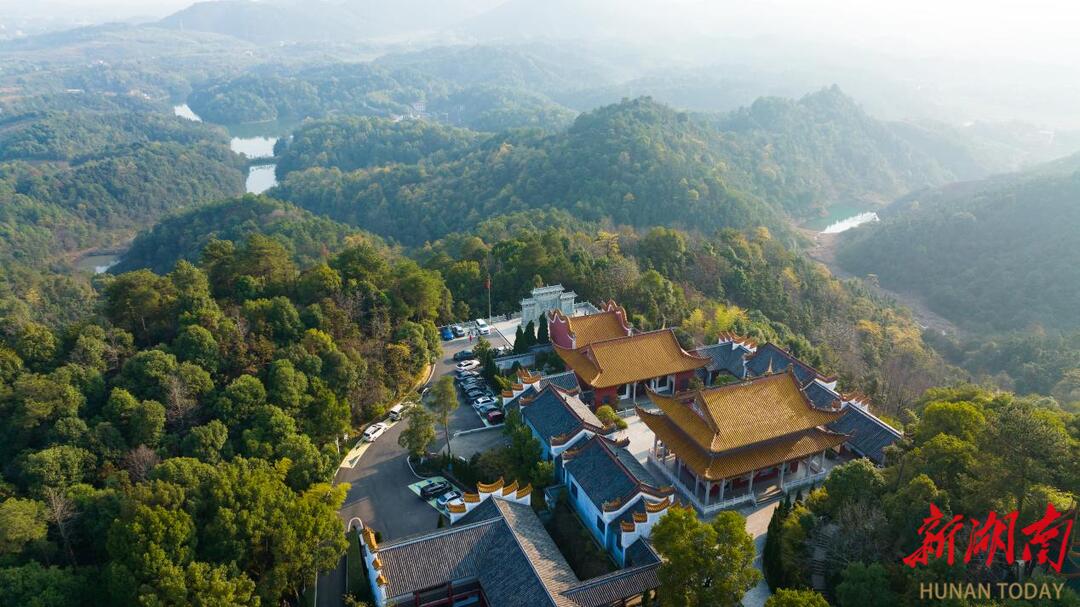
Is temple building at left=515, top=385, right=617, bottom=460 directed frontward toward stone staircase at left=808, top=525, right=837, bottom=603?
no

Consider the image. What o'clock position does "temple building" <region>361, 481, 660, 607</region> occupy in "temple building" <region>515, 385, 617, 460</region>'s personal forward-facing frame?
"temple building" <region>361, 481, 660, 607</region> is roughly at 5 o'clock from "temple building" <region>515, 385, 617, 460</region>.

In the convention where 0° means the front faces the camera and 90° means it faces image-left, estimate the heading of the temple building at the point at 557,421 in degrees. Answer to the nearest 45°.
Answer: approximately 225°

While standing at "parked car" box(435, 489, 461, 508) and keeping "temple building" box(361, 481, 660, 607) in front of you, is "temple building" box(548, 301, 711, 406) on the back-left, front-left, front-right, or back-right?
back-left

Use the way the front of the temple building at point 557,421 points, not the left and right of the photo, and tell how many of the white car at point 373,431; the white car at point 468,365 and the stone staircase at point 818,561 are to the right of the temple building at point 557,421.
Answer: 1

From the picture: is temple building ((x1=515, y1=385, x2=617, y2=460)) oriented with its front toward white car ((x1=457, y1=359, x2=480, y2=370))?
no

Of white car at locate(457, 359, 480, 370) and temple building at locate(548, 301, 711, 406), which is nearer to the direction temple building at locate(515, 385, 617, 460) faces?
the temple building

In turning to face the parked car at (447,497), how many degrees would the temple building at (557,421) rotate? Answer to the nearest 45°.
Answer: approximately 180°

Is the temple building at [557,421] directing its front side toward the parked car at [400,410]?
no

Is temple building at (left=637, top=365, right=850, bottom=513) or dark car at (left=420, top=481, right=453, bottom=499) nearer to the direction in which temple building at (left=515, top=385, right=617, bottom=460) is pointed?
the temple building

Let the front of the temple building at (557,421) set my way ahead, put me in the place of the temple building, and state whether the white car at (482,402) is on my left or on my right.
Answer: on my left

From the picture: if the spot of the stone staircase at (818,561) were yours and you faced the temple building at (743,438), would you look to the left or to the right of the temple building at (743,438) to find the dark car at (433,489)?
left

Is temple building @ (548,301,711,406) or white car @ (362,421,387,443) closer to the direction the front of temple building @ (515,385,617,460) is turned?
the temple building

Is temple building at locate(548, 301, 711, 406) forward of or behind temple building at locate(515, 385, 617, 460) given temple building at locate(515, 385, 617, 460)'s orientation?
forward

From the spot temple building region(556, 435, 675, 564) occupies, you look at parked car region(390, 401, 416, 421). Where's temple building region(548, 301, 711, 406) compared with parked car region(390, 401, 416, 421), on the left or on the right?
right
